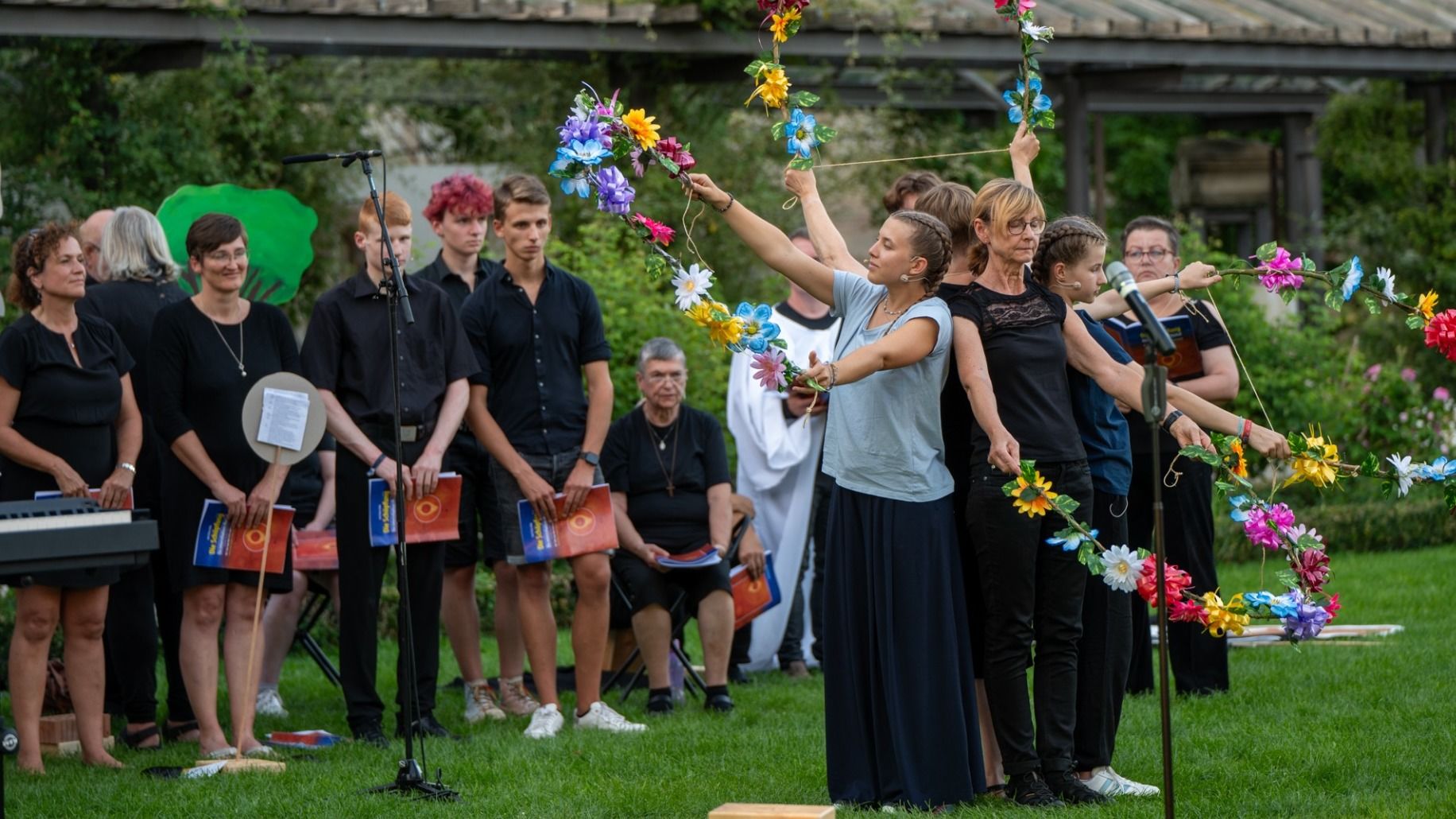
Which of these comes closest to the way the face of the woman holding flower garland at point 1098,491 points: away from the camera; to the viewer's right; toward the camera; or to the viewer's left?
to the viewer's right

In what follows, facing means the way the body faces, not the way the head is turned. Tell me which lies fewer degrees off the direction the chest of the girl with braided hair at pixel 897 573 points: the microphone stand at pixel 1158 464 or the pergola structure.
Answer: the microphone stand

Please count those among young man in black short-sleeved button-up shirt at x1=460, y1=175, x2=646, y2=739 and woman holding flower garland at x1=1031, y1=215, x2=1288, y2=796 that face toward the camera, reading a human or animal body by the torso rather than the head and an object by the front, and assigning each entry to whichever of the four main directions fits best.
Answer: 1

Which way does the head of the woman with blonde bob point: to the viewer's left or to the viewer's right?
to the viewer's right

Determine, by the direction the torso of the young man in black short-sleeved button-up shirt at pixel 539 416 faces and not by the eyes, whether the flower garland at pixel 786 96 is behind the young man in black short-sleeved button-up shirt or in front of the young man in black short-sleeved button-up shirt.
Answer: in front

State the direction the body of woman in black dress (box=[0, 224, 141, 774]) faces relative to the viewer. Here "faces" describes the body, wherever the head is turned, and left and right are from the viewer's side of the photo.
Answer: facing the viewer and to the right of the viewer

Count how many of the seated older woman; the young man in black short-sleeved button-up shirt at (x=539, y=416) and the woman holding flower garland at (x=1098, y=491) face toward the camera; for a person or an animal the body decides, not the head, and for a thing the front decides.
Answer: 2

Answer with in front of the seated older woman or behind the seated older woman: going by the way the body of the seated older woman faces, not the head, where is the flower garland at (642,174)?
in front

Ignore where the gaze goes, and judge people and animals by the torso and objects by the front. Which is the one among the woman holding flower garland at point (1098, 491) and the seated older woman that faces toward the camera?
the seated older woman

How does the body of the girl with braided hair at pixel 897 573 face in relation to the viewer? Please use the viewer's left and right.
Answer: facing the viewer and to the left of the viewer

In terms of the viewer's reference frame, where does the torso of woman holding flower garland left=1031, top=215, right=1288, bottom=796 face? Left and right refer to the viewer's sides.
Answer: facing to the right of the viewer

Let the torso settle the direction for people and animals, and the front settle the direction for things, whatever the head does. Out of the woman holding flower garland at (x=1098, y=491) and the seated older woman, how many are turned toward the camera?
1

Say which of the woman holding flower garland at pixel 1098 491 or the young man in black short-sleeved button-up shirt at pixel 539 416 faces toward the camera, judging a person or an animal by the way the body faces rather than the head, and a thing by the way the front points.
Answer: the young man in black short-sleeved button-up shirt

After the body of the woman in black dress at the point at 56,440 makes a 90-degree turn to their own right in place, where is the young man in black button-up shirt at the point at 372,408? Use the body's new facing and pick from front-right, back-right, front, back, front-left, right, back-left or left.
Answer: back-left

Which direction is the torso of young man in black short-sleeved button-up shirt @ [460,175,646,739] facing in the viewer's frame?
toward the camera
